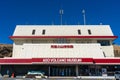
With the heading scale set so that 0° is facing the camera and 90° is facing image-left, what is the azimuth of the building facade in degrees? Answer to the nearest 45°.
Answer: approximately 0°
